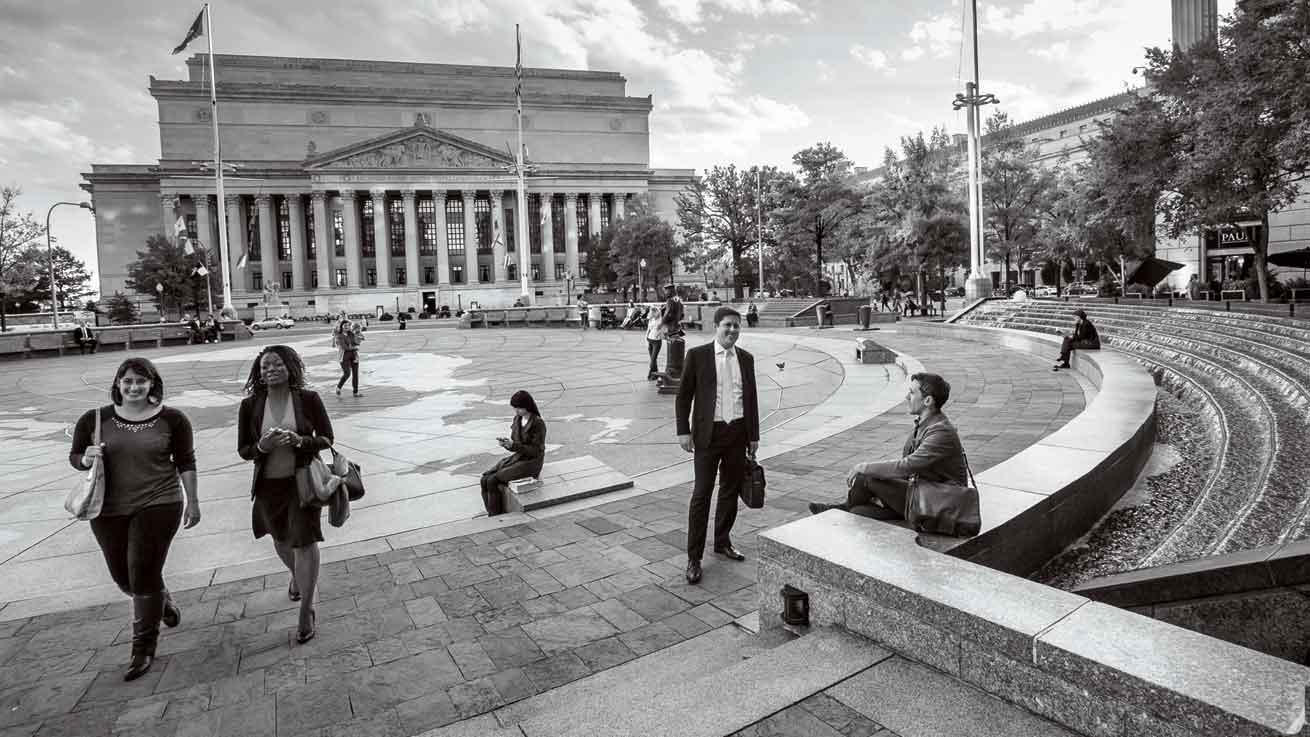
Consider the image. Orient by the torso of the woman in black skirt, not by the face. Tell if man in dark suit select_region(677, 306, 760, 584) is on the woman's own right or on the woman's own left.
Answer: on the woman's own left

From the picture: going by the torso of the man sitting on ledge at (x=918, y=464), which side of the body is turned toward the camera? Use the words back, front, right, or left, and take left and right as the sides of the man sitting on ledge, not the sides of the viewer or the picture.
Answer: left

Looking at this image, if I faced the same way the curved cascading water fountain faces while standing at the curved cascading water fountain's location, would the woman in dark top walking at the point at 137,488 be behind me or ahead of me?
ahead

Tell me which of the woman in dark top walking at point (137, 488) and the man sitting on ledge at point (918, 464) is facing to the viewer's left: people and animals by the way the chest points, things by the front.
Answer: the man sitting on ledge

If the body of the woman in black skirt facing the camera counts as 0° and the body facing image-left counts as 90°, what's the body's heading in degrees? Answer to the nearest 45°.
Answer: approximately 0°

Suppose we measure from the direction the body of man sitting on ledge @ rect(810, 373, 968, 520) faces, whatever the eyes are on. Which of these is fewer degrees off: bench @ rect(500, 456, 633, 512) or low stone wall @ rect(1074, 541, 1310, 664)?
the bench

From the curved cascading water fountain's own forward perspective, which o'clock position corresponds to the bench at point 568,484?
The bench is roughly at 12 o'clock from the curved cascading water fountain.

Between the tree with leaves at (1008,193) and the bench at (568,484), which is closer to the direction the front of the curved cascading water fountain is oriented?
the bench
